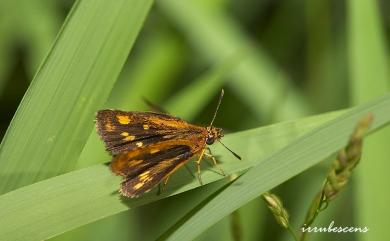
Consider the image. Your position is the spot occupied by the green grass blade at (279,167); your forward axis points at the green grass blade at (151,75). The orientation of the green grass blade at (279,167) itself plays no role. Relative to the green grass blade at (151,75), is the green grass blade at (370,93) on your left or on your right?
right

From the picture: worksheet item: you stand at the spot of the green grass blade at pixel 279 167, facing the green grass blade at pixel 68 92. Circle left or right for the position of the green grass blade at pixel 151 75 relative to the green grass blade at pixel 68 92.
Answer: right

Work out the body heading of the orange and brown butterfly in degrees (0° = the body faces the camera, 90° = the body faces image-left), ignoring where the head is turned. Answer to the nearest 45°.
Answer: approximately 270°

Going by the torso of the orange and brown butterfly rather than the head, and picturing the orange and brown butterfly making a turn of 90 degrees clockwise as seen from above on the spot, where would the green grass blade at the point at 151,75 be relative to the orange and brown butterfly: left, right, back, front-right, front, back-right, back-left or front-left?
back

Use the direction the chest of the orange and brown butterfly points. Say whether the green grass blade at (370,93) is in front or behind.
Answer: in front

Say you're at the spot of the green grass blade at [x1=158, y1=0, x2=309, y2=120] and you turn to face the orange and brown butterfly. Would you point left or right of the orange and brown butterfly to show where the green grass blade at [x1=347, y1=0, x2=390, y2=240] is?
left

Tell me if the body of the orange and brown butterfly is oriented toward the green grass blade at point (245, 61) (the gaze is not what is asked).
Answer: no

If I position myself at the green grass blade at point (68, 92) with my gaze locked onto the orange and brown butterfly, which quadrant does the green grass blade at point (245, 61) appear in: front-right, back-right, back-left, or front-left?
front-left
